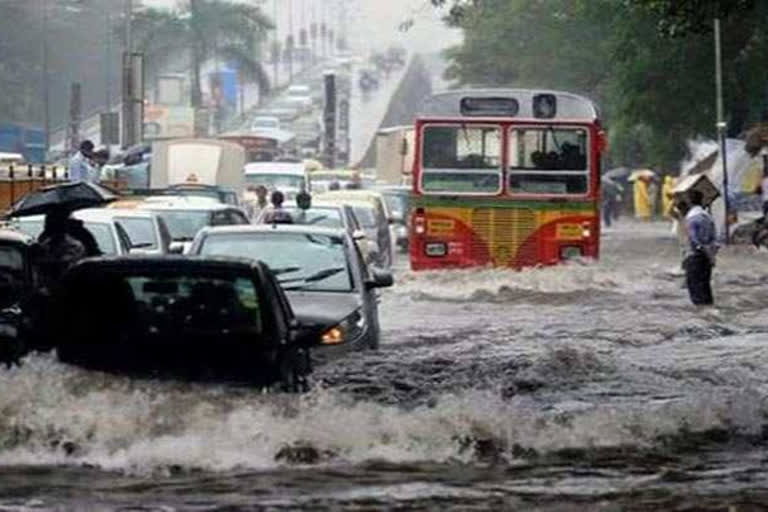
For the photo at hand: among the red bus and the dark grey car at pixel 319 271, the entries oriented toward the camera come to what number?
2

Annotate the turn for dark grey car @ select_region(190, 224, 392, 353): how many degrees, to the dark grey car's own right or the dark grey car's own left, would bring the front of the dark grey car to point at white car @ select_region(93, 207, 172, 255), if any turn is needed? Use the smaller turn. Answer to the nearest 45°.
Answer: approximately 180°

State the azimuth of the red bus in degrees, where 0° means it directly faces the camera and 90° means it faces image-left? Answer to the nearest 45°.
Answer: approximately 0°

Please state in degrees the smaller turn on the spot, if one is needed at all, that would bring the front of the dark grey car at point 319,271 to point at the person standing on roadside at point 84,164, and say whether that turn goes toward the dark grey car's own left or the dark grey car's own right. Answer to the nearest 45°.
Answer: approximately 180°

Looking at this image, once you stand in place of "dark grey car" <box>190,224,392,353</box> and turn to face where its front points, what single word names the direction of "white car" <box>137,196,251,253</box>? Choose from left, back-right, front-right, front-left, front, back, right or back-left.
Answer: back

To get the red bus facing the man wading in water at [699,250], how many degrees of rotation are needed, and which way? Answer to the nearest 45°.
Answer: approximately 45° to its left

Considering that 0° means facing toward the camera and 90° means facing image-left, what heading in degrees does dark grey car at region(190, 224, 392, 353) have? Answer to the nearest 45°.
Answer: approximately 0°

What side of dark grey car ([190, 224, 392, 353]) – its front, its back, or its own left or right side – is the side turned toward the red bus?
back
